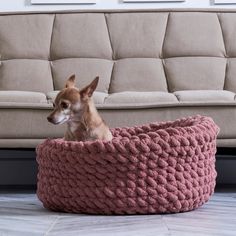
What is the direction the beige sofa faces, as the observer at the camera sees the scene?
facing the viewer

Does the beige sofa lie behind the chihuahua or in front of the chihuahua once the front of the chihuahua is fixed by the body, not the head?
behind

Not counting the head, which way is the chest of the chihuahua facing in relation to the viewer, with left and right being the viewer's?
facing the viewer and to the left of the viewer

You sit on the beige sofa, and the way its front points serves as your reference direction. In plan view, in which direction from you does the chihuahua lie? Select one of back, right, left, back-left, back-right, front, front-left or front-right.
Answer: front

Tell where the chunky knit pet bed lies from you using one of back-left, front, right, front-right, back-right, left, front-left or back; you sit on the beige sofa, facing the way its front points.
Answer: front

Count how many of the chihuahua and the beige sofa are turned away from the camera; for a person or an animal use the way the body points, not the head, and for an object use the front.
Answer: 0
